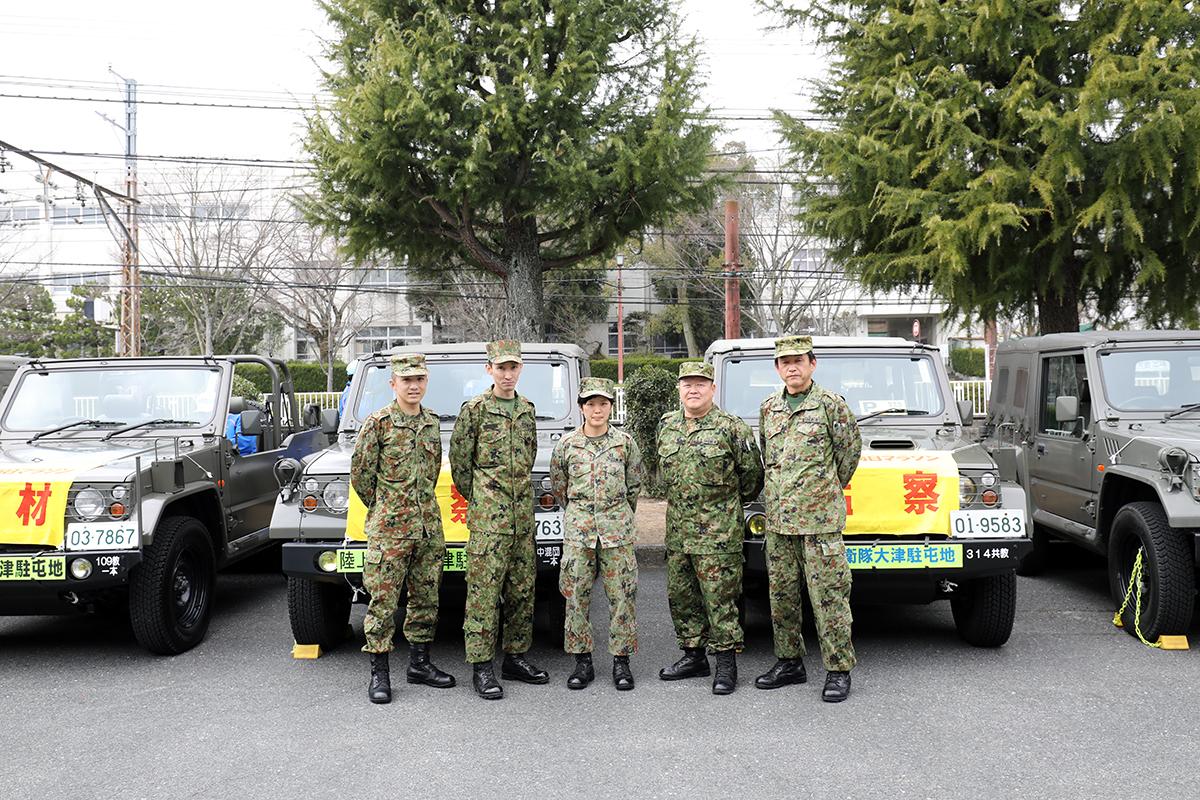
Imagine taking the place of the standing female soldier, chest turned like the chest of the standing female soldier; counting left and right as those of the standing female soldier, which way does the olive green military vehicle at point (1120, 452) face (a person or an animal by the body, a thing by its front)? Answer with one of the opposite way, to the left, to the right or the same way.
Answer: the same way

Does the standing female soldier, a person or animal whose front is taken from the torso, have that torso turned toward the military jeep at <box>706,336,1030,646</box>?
no

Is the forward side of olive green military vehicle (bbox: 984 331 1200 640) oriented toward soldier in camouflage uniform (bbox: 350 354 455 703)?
no

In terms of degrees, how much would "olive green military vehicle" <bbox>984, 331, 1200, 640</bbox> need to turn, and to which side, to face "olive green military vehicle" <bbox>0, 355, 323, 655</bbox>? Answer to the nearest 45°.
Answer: approximately 90° to its right

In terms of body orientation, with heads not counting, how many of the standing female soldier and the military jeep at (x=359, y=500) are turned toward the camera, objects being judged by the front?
2

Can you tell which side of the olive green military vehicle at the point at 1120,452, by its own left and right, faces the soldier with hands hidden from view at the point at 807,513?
right

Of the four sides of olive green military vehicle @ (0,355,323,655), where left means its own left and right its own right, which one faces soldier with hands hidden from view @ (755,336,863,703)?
left

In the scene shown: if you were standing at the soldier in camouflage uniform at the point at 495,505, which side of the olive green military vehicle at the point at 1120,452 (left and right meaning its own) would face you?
right

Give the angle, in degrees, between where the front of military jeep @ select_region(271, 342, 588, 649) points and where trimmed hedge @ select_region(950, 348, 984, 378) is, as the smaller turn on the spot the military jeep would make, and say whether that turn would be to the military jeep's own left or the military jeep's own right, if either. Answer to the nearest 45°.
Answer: approximately 135° to the military jeep's own left

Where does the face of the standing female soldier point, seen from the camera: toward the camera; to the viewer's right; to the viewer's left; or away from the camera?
toward the camera

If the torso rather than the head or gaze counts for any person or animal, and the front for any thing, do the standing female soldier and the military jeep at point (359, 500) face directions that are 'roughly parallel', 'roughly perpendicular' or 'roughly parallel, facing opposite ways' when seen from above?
roughly parallel

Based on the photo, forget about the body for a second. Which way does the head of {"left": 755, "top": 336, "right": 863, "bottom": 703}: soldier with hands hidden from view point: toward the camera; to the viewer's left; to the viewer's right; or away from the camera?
toward the camera

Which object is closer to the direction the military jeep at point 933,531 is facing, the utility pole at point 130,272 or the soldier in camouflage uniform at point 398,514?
the soldier in camouflage uniform

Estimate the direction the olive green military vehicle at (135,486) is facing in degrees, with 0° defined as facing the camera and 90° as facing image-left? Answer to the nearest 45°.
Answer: approximately 45°

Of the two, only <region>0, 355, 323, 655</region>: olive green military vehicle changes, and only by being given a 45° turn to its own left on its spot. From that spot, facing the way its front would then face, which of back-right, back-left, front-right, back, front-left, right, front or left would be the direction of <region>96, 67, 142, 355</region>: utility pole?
back

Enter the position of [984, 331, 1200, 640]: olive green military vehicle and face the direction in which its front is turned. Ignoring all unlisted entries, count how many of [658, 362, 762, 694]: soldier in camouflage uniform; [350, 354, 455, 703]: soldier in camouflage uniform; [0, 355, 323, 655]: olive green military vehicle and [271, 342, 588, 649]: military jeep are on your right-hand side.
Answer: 4

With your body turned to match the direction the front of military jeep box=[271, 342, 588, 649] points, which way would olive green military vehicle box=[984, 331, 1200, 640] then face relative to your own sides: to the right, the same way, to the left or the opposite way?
the same way

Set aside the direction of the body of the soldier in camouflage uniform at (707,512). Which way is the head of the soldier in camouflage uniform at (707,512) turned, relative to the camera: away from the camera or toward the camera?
toward the camera

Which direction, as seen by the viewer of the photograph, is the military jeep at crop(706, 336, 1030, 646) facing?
facing the viewer

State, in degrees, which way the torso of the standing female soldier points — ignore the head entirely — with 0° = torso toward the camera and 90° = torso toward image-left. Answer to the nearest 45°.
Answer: approximately 0°

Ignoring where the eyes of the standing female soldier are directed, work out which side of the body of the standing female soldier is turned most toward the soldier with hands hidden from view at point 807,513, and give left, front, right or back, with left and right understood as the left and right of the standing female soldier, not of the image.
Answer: left

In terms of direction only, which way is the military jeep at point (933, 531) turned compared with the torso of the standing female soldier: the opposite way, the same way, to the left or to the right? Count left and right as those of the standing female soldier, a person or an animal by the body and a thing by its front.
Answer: the same way

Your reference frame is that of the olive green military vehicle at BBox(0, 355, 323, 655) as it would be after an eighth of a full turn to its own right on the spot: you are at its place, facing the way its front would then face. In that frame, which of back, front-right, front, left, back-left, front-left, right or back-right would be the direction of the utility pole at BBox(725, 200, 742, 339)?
back-right

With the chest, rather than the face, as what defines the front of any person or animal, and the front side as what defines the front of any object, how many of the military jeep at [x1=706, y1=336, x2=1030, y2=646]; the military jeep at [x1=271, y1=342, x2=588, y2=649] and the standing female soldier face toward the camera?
3
